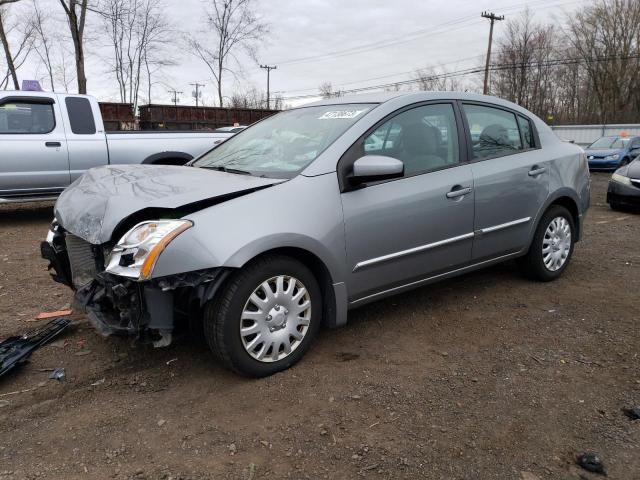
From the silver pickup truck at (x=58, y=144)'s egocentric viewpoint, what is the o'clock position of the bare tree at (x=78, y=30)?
The bare tree is roughly at 3 o'clock from the silver pickup truck.

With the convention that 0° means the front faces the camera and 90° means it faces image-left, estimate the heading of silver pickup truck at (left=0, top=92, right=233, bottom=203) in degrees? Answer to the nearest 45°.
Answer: approximately 90°

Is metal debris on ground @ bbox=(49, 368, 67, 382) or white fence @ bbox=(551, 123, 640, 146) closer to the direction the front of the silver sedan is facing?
the metal debris on ground

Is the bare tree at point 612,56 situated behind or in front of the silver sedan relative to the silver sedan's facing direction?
behind

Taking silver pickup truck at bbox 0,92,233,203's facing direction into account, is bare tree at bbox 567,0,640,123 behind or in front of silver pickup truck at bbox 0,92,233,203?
behind

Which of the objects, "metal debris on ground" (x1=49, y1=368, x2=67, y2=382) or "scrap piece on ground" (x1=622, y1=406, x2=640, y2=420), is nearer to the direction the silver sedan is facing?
the metal debris on ground

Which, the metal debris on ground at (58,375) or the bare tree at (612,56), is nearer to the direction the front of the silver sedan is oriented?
the metal debris on ground

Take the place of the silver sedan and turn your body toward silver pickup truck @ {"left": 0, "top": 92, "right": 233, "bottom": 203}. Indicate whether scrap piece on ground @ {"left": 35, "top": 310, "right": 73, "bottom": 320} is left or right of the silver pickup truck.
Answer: left

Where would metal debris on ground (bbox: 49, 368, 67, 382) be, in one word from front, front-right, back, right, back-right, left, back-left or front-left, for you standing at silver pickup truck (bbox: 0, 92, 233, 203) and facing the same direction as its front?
left

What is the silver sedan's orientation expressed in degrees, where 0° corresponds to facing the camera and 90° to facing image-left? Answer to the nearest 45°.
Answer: approximately 45°

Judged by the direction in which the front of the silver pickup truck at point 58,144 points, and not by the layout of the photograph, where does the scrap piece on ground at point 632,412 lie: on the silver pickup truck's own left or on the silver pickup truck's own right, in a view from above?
on the silver pickup truck's own left

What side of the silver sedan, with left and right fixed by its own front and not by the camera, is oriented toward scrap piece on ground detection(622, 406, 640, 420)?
left
